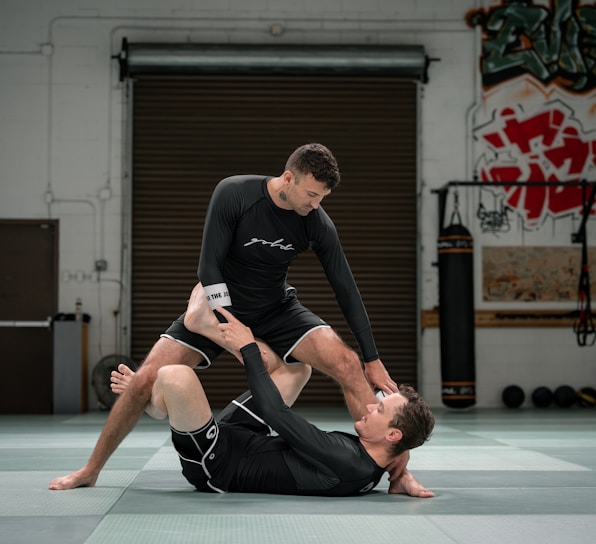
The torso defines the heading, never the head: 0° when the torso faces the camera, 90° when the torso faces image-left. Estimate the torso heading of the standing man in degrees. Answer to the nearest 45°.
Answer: approximately 315°

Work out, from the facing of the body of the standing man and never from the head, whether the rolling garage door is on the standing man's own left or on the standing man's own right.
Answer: on the standing man's own left

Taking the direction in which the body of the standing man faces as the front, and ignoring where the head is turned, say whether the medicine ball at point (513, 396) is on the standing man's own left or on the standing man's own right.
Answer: on the standing man's own left

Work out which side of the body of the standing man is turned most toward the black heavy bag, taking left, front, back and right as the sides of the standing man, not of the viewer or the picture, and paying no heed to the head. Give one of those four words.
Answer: left

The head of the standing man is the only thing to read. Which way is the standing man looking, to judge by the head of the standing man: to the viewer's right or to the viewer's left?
to the viewer's right

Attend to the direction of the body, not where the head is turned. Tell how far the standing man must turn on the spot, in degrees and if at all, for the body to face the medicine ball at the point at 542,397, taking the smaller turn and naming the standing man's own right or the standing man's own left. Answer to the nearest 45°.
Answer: approximately 90° to the standing man's own left

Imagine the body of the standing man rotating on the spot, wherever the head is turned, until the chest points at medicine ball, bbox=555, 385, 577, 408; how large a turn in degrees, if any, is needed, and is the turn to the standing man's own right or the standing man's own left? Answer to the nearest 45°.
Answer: approximately 90° to the standing man's own left
